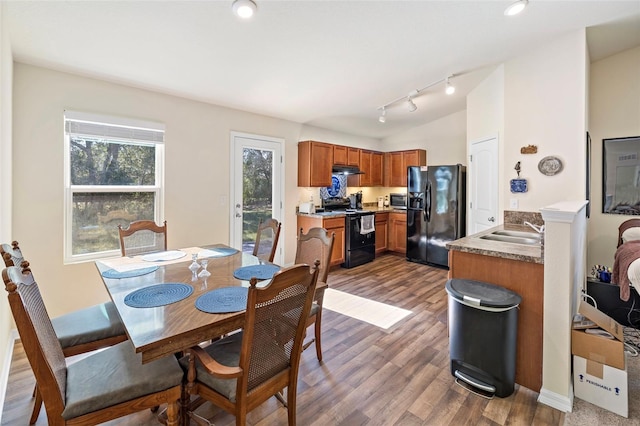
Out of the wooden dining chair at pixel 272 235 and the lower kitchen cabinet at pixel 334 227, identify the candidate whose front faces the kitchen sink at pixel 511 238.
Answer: the lower kitchen cabinet

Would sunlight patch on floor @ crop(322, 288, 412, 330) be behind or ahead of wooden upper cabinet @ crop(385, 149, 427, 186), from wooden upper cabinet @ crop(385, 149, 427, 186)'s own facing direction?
ahead

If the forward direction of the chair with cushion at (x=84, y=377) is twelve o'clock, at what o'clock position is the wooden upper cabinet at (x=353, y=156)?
The wooden upper cabinet is roughly at 11 o'clock from the chair with cushion.

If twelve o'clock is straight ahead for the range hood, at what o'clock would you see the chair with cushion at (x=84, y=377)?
The chair with cushion is roughly at 2 o'clock from the range hood.

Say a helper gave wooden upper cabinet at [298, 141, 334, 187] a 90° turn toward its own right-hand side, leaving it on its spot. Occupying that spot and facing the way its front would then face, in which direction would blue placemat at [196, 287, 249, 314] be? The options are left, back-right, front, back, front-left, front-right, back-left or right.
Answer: front-left

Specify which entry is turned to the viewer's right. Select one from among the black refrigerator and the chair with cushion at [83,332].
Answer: the chair with cushion

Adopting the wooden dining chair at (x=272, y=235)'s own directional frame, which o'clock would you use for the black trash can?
The black trash can is roughly at 9 o'clock from the wooden dining chair.

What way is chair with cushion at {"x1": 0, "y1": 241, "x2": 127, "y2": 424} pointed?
to the viewer's right

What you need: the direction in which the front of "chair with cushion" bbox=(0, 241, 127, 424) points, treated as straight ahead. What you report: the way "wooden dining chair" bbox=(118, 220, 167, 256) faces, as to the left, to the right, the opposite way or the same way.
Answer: to the right

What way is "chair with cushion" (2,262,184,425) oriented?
to the viewer's right

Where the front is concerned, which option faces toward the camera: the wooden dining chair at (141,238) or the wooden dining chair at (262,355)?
the wooden dining chair at (141,238)

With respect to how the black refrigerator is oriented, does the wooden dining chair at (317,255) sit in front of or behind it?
in front

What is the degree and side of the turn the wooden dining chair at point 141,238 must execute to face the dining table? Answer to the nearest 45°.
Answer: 0° — it already faces it

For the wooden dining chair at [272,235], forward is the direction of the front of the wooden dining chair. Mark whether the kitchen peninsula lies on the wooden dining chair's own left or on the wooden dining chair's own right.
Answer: on the wooden dining chair's own left

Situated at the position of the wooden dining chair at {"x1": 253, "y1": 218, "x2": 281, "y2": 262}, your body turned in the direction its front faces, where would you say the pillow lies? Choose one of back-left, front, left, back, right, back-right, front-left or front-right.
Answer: back-left

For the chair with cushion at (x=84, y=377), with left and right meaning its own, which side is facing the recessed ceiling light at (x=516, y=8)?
front

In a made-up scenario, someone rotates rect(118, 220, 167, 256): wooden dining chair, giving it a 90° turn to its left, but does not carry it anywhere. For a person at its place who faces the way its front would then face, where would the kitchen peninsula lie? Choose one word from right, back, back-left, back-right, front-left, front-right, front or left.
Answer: front-right
